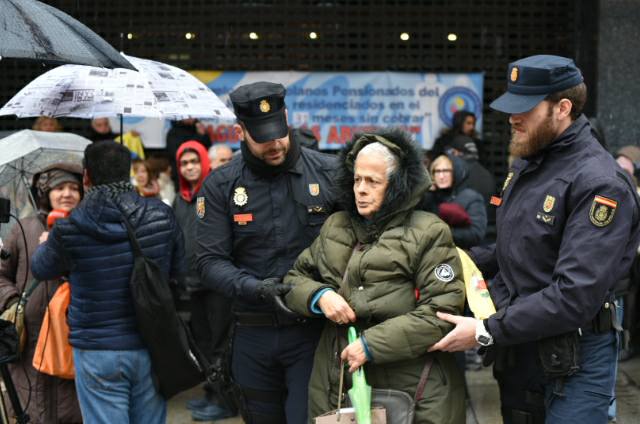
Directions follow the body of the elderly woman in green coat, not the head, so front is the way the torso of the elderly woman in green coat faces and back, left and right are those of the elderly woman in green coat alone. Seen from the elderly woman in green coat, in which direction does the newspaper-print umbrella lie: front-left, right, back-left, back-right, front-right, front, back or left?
right

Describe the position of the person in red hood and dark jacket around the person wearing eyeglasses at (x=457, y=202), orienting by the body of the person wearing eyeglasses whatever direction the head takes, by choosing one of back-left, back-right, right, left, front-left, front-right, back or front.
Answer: front-right

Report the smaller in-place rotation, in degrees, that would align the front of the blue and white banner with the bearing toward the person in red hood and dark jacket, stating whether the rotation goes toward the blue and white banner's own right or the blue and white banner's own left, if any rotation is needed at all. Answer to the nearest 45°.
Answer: approximately 45° to the blue and white banner's own right

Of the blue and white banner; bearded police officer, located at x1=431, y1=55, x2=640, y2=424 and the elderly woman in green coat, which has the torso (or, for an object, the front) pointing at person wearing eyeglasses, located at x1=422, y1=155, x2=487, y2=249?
the blue and white banner

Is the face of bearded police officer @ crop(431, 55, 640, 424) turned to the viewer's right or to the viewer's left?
to the viewer's left

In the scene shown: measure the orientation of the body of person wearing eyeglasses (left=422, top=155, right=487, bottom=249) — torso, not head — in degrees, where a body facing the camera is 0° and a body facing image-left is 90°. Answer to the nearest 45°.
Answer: approximately 45°

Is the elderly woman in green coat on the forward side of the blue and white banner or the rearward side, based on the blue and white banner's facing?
on the forward side

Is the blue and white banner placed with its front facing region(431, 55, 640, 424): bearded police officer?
yes

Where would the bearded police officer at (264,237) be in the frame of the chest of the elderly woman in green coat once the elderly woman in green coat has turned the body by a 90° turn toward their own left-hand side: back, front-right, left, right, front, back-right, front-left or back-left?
back

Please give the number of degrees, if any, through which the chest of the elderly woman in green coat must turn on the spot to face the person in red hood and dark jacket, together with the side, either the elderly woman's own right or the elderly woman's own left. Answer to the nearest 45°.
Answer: approximately 90° to the elderly woman's own right

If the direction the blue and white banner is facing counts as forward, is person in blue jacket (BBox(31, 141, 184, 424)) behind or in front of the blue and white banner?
in front

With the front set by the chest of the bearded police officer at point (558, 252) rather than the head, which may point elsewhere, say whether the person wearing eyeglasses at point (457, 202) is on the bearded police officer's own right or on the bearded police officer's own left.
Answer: on the bearded police officer's own right
